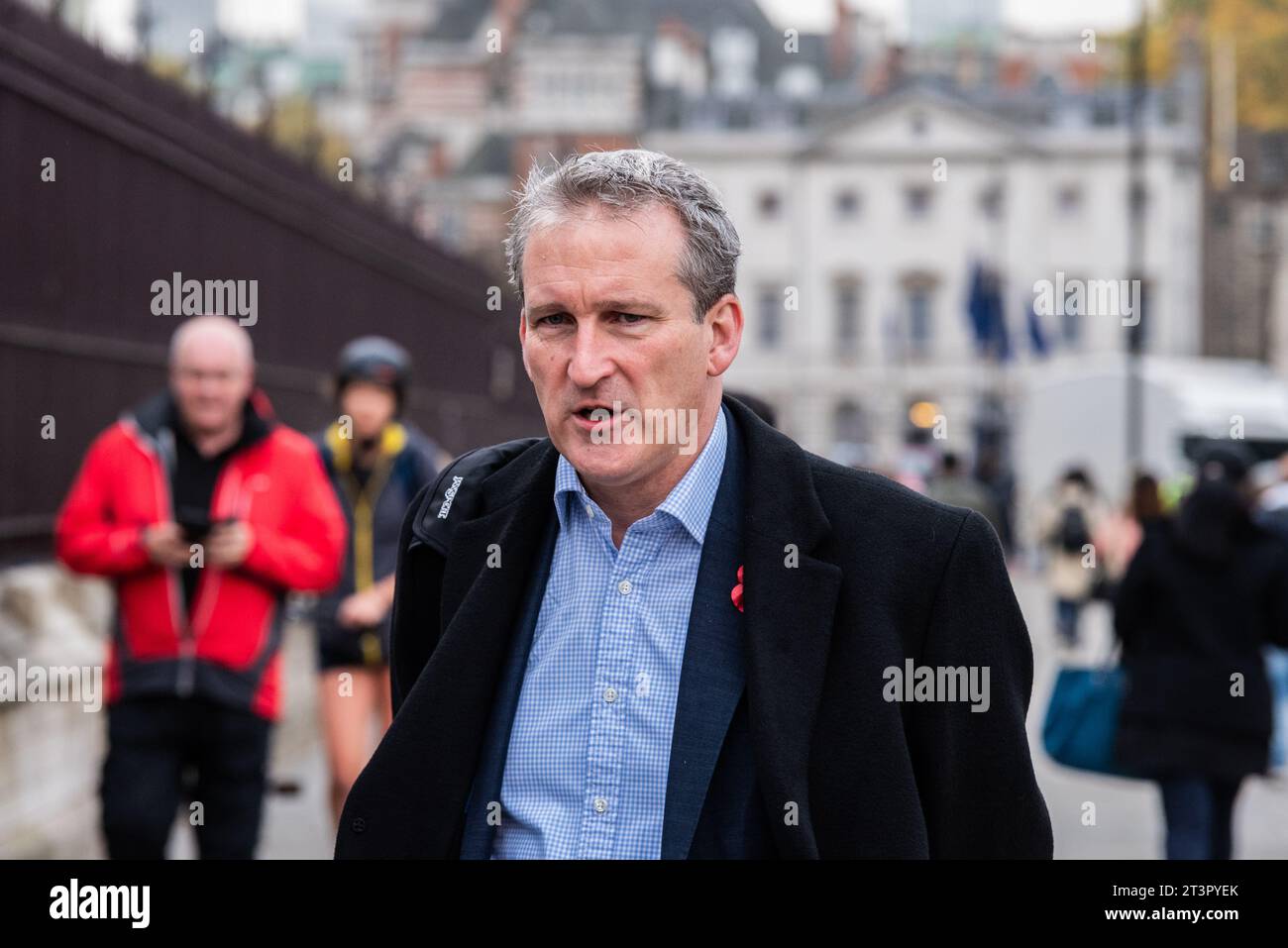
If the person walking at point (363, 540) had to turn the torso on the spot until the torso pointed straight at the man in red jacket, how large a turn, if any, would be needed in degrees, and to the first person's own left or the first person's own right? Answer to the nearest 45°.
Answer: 0° — they already face them

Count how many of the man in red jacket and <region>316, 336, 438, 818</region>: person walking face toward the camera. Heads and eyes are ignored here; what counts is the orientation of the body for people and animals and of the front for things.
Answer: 2

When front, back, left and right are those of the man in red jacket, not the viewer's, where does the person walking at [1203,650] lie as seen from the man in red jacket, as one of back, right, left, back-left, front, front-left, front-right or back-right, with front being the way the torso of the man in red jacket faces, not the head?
left

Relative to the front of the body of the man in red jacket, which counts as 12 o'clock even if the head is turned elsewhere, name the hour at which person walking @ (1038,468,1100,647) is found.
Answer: The person walking is roughly at 7 o'clock from the man in red jacket.

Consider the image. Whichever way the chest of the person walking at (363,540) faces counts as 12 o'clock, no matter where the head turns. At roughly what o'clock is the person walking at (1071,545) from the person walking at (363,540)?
the person walking at (1071,545) is roughly at 7 o'clock from the person walking at (363,540).

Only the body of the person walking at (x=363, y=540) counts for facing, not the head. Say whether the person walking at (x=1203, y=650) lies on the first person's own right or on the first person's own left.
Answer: on the first person's own left

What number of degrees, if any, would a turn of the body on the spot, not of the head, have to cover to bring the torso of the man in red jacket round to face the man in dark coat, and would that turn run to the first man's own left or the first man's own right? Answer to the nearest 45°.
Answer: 0° — they already face them

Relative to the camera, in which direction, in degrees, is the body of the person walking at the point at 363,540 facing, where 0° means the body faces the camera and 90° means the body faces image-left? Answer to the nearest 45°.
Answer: approximately 0°

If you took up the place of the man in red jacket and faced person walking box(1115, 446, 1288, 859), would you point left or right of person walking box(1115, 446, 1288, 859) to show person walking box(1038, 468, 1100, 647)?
left

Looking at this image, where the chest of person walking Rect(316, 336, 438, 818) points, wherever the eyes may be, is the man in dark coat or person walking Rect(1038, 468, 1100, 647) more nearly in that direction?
the man in dark coat

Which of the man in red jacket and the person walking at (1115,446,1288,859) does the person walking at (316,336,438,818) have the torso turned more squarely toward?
the man in red jacket
